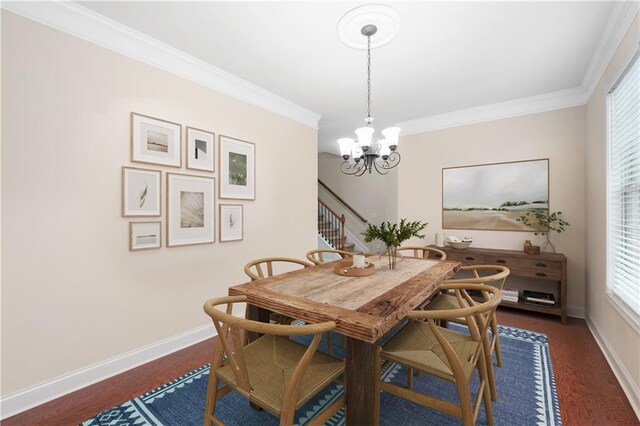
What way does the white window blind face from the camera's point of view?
to the viewer's left

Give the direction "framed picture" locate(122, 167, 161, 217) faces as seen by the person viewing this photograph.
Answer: facing the viewer and to the right of the viewer

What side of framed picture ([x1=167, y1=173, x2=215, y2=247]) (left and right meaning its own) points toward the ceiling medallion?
front

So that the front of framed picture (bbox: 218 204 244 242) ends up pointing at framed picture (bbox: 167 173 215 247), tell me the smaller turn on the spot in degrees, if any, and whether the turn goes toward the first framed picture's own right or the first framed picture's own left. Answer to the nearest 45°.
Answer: approximately 90° to the first framed picture's own right

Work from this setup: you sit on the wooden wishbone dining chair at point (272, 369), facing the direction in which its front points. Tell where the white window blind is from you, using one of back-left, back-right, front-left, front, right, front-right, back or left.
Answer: front-right

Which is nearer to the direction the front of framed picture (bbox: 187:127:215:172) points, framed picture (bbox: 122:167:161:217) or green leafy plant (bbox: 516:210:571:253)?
the green leafy plant

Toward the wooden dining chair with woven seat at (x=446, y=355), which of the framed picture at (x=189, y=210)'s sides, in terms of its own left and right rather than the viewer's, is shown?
front

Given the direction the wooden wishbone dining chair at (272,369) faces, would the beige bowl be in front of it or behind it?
in front

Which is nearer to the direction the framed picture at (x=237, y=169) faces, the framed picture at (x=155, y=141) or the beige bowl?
the beige bowl

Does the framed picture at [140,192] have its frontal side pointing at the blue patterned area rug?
yes

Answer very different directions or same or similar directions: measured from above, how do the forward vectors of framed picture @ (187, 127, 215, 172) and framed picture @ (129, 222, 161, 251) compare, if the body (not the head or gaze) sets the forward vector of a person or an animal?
same or similar directions

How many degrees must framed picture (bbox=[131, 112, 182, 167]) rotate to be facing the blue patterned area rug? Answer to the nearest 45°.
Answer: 0° — it already faces it

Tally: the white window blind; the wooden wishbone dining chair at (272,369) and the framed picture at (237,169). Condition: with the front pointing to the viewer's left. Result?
1

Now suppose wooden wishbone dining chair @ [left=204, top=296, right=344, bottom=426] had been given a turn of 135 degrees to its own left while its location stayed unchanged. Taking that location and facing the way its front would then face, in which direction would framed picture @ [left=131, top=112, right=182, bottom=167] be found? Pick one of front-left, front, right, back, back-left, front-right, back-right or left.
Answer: front-right

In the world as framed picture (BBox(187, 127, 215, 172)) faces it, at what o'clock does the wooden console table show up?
The wooden console table is roughly at 11 o'clock from the framed picture.
